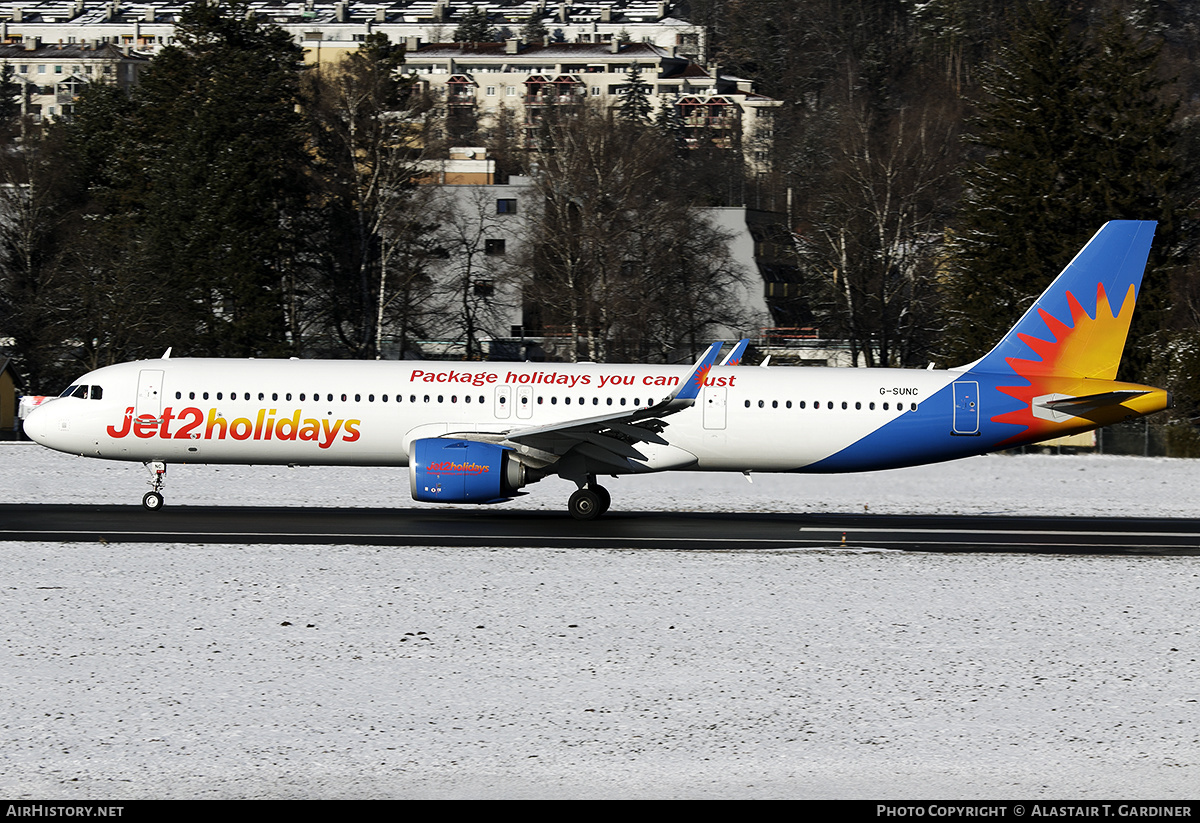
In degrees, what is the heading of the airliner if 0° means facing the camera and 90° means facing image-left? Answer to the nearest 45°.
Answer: approximately 90°
